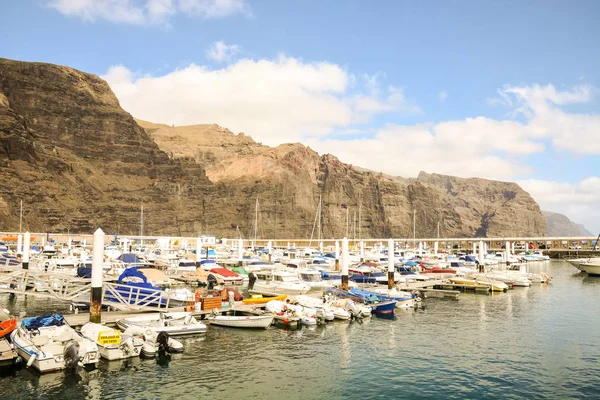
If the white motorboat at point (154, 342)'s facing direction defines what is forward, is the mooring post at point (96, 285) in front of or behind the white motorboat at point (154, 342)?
in front

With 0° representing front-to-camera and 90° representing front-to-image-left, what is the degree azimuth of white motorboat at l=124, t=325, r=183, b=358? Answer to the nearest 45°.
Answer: approximately 135°

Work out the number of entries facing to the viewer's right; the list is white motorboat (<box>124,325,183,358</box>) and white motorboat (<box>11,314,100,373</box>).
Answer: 0

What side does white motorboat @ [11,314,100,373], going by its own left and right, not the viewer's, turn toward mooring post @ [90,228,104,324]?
right

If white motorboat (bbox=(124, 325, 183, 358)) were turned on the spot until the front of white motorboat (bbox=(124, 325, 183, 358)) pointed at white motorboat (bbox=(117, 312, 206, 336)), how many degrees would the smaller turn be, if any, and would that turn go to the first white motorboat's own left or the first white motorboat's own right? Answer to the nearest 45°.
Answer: approximately 45° to the first white motorboat's own right

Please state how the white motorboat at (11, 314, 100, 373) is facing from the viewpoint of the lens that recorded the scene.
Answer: facing away from the viewer and to the left of the viewer

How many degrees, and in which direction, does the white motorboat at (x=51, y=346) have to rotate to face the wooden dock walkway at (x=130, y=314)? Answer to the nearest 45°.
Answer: approximately 90° to its right
